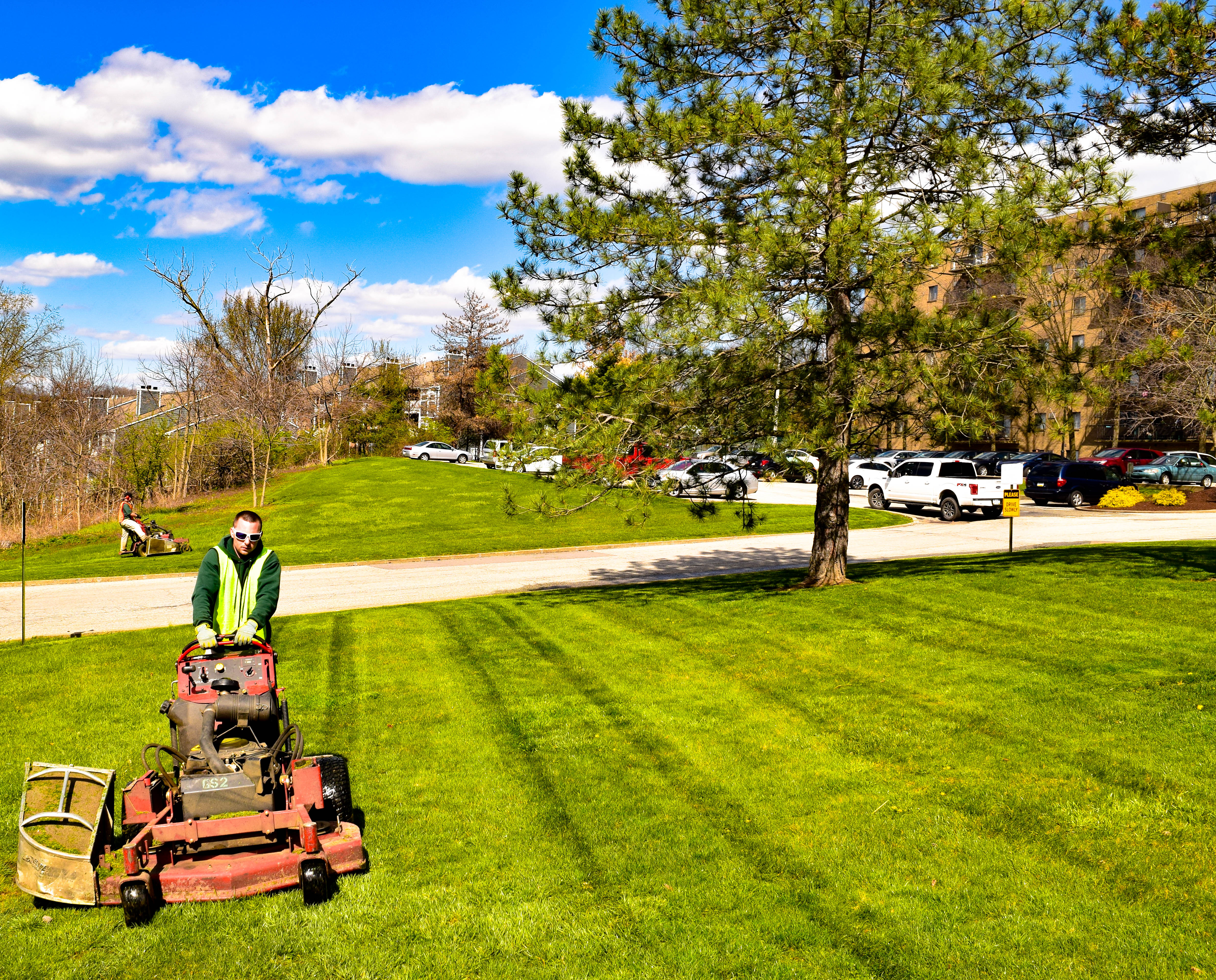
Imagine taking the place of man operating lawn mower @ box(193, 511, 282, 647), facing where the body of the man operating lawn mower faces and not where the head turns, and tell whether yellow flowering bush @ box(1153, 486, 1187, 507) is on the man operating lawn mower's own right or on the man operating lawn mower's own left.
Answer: on the man operating lawn mower's own left

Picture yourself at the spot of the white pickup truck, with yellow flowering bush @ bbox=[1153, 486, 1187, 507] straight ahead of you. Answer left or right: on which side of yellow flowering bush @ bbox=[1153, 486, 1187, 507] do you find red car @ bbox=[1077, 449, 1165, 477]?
left

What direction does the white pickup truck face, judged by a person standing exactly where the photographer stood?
facing away from the viewer and to the left of the viewer

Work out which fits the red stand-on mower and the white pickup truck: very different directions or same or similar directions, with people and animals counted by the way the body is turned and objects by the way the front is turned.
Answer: very different directions
